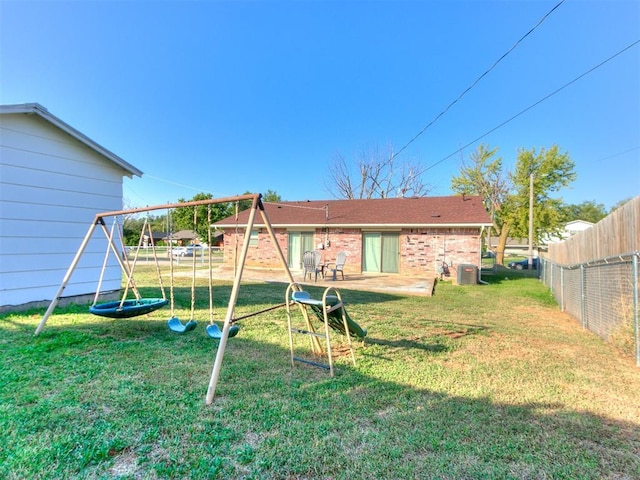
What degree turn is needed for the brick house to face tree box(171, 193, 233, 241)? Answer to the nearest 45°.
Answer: approximately 45° to its left

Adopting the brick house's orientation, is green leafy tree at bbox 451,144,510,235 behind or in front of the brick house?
in front

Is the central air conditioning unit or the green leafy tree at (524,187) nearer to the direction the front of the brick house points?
the green leafy tree

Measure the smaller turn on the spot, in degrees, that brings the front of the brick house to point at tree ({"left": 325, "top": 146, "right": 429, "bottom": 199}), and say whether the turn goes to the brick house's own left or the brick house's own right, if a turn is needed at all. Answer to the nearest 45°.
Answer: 0° — it already faces it

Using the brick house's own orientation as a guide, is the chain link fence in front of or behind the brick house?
behind

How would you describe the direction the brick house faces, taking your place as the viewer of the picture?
facing away from the viewer

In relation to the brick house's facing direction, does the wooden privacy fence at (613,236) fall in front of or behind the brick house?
behind

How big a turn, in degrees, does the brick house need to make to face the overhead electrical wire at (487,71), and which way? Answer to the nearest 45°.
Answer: approximately 135° to its right
